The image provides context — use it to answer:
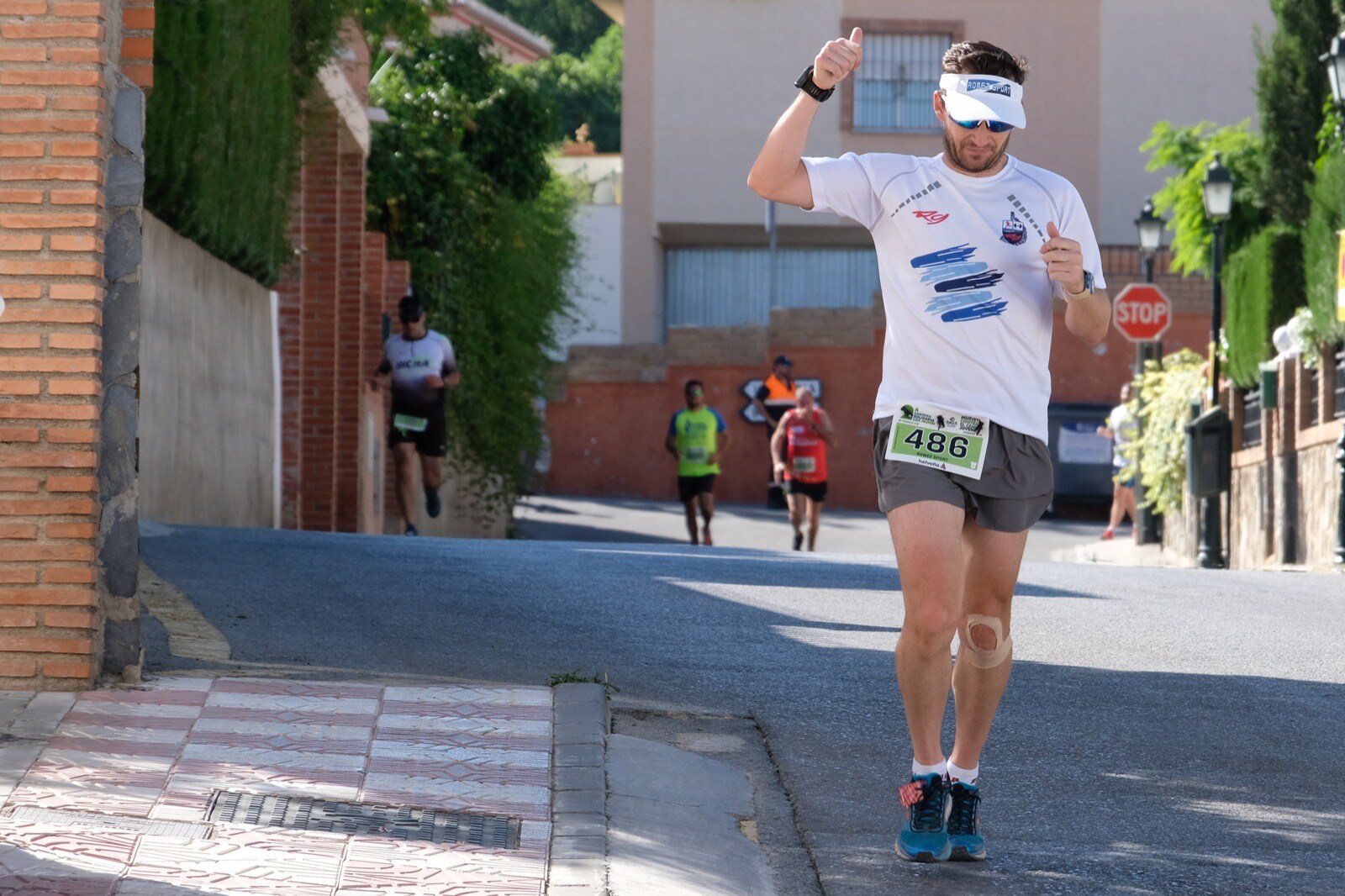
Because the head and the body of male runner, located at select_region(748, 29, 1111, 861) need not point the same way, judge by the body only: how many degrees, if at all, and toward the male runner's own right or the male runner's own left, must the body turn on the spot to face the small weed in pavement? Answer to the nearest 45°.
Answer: approximately 135° to the male runner's own right

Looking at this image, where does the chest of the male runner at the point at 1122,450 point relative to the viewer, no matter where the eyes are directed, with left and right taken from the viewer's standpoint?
facing the viewer and to the left of the viewer

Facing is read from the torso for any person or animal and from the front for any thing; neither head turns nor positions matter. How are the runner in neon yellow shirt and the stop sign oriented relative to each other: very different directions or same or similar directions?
same or similar directions

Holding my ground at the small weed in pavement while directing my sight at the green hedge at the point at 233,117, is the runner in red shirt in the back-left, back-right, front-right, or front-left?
front-right

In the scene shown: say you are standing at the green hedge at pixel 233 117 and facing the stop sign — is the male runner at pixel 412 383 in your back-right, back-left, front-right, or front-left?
front-left

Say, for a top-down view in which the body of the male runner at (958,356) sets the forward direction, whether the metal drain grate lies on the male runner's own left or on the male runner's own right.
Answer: on the male runner's own right

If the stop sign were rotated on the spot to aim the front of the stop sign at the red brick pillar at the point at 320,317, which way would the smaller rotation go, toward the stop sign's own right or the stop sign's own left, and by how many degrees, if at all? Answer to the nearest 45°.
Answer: approximately 45° to the stop sign's own right

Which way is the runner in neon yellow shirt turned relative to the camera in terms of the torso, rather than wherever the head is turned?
toward the camera

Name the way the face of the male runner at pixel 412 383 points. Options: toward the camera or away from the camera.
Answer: toward the camera

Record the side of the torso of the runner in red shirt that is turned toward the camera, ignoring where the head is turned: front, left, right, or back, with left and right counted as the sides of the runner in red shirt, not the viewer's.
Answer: front

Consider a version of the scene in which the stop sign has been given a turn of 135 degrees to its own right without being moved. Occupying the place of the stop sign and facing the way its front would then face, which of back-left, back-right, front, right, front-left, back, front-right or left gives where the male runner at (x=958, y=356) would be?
back-left

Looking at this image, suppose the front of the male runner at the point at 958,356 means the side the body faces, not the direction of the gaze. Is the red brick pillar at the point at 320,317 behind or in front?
behind

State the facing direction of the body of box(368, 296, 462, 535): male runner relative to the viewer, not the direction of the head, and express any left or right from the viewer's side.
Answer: facing the viewer
